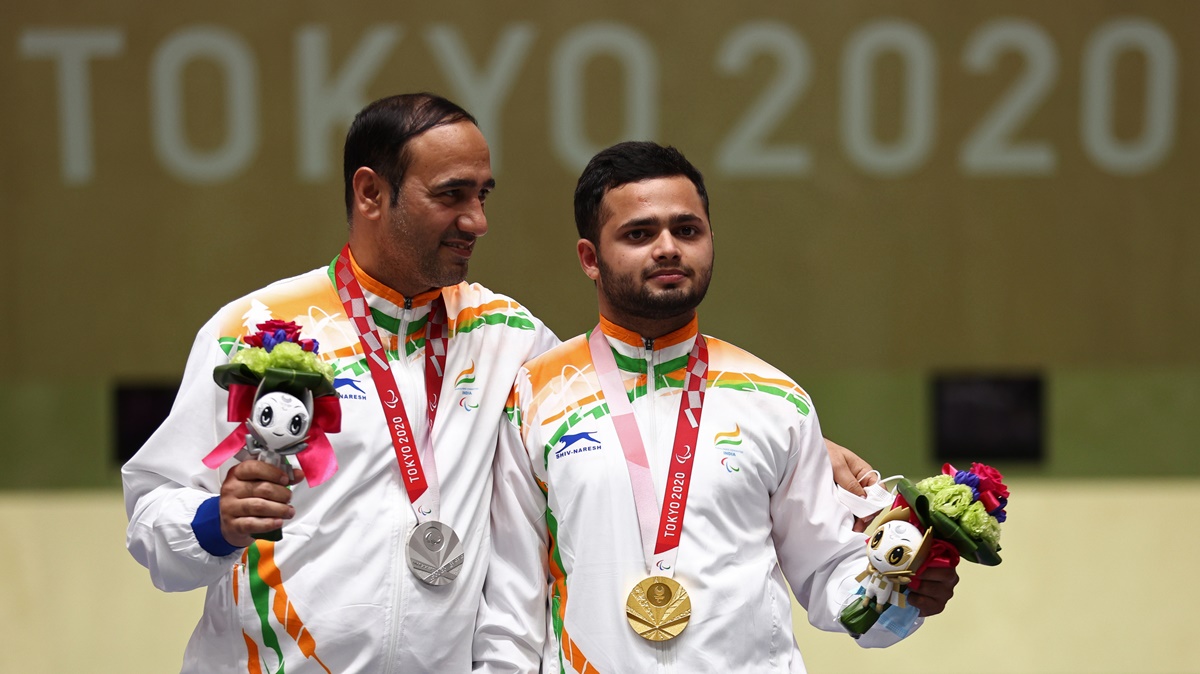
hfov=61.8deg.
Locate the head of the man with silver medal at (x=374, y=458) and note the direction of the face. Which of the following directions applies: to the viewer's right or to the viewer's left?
to the viewer's right

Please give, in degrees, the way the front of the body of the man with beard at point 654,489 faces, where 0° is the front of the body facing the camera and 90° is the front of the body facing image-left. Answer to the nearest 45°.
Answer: approximately 0°

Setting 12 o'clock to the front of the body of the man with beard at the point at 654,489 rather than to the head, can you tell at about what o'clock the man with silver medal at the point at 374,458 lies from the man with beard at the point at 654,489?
the man with silver medal at the point at 374,458 is roughly at 3 o'clock from the man with beard at the point at 654,489.
